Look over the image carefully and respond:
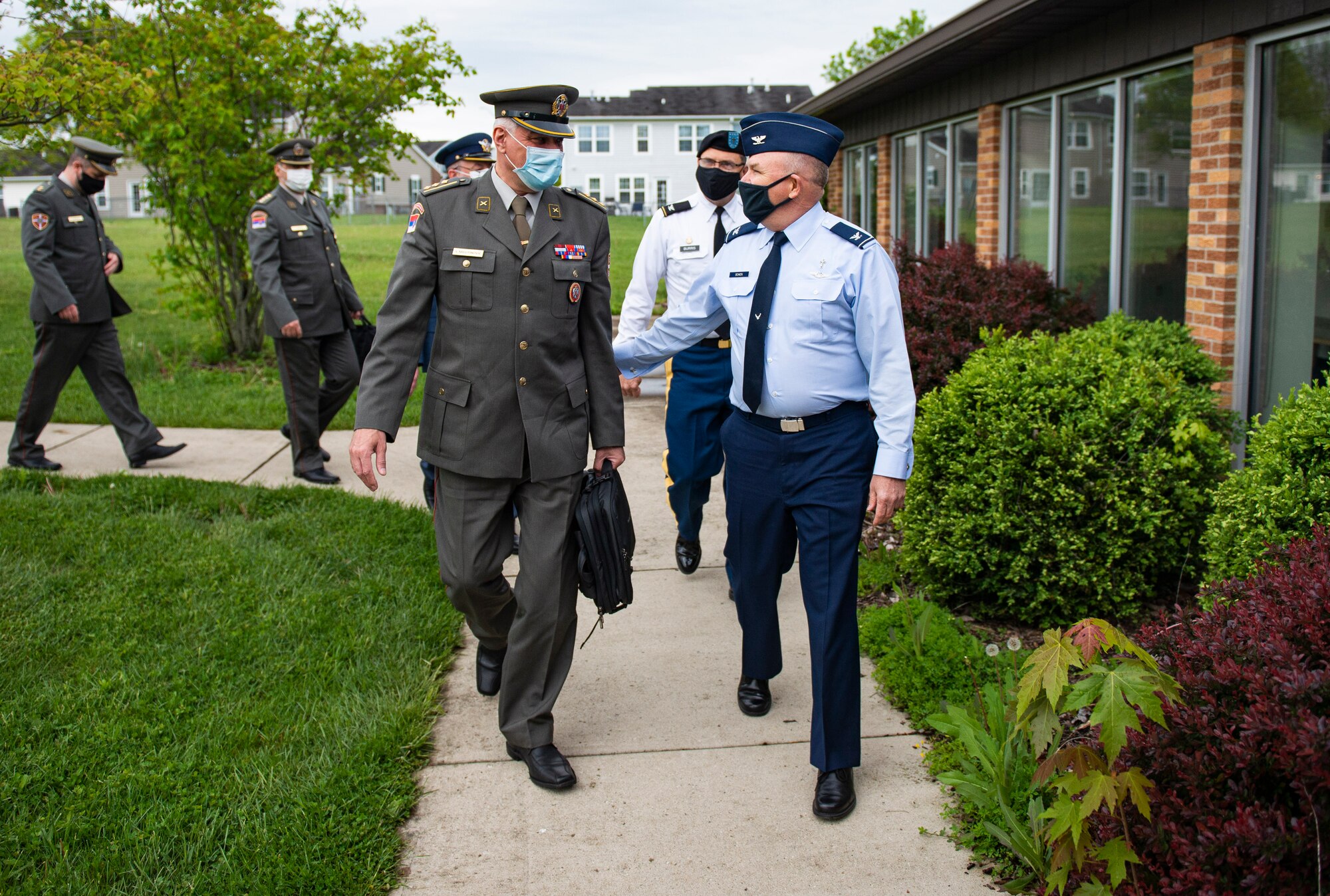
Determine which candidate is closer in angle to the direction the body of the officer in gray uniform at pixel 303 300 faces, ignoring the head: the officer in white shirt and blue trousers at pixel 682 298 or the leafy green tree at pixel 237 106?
the officer in white shirt and blue trousers

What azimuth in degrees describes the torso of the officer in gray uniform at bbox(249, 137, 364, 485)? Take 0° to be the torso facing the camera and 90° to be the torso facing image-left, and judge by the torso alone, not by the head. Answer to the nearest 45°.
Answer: approximately 315°

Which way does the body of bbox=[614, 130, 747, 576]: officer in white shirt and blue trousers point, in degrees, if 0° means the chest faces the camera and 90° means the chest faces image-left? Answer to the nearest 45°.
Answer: approximately 0°

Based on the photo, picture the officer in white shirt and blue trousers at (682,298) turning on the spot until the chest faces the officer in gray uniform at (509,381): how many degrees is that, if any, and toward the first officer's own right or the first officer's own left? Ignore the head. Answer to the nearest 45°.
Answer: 0° — they already face them

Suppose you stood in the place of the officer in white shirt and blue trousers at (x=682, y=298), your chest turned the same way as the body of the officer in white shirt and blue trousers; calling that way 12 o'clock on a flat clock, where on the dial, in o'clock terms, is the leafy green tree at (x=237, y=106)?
The leafy green tree is roughly at 5 o'clock from the officer in white shirt and blue trousers.

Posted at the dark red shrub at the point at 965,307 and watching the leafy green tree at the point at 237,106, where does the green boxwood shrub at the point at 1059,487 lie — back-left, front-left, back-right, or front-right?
back-left

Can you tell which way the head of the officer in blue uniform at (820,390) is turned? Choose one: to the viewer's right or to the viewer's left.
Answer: to the viewer's left

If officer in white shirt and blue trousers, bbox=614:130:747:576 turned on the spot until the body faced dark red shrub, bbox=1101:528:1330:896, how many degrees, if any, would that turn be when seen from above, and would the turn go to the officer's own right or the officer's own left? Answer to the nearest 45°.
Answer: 0° — they already face it

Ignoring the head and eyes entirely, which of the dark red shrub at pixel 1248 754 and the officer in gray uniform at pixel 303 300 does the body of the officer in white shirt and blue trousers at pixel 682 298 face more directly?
the dark red shrub

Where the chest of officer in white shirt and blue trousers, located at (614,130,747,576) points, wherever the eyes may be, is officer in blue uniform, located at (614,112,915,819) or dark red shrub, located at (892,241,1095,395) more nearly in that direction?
the officer in blue uniform

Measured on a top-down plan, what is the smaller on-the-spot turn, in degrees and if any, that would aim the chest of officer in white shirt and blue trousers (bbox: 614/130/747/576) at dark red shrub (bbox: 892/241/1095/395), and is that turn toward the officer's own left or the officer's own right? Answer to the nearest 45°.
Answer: approximately 135° to the officer's own left
